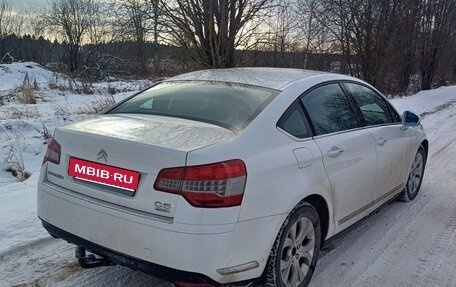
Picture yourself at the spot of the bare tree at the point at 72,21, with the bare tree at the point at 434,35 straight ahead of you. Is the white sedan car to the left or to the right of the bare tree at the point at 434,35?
right

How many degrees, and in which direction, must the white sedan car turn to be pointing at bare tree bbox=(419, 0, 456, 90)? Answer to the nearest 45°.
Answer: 0° — it already faces it

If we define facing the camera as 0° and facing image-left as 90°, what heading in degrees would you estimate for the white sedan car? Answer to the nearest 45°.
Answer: approximately 225°

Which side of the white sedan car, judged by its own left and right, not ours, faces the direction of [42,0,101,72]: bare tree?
left

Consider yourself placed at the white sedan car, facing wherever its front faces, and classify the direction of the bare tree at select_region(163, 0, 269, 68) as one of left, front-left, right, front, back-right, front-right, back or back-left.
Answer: front-left
